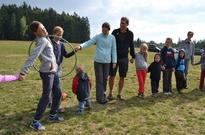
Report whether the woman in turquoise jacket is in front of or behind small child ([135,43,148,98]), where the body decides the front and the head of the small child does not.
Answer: in front

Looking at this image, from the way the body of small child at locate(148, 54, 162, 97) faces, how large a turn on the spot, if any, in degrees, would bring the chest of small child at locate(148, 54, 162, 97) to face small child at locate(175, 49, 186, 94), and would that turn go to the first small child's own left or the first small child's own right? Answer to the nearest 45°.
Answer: approximately 135° to the first small child's own left

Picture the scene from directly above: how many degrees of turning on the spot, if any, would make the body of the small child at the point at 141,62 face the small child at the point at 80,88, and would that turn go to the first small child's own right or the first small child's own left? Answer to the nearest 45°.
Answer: approximately 45° to the first small child's own right

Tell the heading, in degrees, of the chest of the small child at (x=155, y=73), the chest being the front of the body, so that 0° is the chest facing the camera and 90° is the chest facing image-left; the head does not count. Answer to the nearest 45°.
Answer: approximately 0°

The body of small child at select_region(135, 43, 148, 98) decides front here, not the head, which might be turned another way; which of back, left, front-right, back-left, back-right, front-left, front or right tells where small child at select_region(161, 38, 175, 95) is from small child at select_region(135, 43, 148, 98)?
back-left

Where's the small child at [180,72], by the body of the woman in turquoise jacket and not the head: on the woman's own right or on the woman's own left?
on the woman's own left

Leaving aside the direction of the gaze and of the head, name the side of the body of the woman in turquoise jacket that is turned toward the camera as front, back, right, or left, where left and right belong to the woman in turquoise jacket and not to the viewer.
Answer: front

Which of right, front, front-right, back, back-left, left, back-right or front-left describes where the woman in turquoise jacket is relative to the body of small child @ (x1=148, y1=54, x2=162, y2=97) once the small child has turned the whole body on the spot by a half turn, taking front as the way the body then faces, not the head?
back-left

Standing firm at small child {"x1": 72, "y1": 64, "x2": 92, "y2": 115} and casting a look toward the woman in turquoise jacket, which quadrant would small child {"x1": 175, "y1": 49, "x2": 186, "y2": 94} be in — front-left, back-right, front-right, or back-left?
front-right

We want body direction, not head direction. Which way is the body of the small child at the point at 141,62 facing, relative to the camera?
toward the camera

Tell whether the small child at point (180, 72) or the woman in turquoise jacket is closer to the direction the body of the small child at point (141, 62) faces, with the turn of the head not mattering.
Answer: the woman in turquoise jacket

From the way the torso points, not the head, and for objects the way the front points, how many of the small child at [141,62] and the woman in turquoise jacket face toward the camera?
2

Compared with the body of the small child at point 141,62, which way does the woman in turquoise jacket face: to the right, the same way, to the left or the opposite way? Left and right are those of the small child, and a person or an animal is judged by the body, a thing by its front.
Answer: the same way

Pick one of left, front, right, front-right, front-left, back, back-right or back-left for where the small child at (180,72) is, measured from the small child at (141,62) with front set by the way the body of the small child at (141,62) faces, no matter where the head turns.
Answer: back-left
